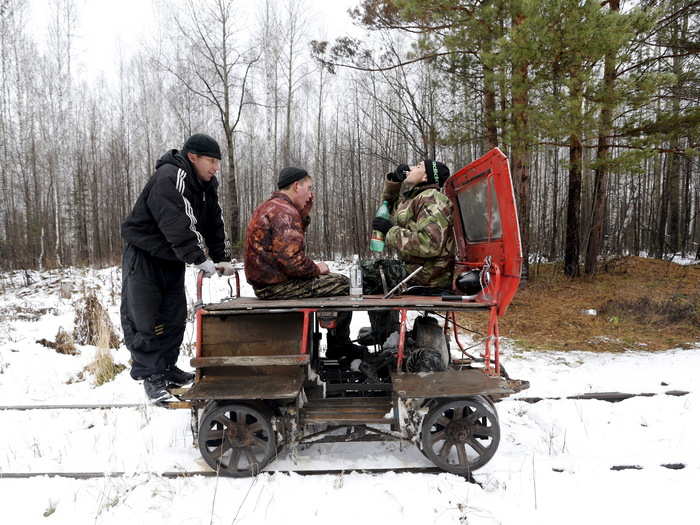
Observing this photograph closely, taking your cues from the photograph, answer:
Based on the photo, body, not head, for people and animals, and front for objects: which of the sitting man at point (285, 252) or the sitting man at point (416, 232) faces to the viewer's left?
the sitting man at point (416, 232)

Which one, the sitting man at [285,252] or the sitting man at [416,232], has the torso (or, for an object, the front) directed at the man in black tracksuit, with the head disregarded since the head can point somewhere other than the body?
the sitting man at [416,232]

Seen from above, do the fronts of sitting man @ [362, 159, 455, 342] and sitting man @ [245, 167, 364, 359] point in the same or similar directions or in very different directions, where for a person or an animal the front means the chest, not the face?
very different directions

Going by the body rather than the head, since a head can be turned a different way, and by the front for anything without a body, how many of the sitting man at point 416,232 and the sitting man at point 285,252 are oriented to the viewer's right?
1

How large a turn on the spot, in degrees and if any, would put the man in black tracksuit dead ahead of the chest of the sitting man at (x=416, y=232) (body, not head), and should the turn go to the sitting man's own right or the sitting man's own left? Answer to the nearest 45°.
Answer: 0° — they already face them

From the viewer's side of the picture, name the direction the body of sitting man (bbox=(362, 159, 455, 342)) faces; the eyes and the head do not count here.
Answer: to the viewer's left

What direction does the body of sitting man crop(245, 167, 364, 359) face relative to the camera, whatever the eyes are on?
to the viewer's right

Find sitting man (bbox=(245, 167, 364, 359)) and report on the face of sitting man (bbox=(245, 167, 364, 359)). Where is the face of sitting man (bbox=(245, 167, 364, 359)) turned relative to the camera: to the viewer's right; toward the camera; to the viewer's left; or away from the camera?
to the viewer's right
